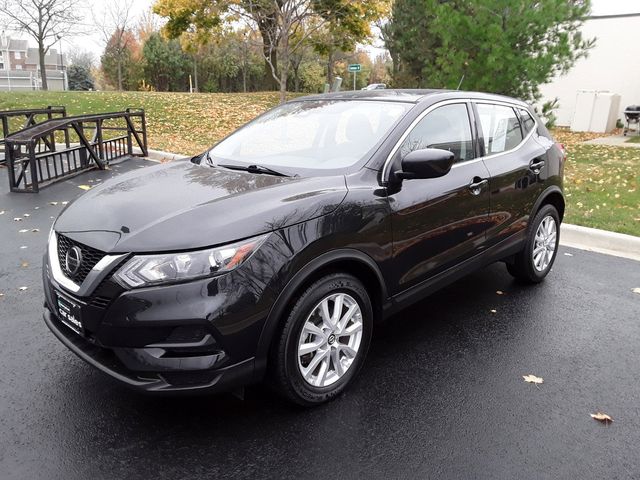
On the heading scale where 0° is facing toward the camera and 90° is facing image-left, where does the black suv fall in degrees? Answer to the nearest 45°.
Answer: approximately 45°

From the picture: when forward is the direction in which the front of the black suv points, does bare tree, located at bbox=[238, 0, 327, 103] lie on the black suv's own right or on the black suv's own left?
on the black suv's own right

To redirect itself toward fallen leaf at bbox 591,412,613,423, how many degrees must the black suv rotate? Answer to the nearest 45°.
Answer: approximately 135° to its left

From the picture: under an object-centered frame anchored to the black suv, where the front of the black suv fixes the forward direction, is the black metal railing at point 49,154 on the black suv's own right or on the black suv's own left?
on the black suv's own right

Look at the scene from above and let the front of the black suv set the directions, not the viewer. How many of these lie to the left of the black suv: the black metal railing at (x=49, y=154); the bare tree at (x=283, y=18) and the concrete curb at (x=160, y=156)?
0

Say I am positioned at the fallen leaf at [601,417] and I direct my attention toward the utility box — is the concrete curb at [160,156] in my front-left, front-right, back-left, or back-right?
front-left

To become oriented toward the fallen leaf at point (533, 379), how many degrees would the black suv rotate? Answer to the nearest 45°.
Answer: approximately 135° to its left

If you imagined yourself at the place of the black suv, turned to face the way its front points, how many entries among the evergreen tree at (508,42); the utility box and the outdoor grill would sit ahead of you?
0

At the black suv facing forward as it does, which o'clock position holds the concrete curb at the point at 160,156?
The concrete curb is roughly at 4 o'clock from the black suv.

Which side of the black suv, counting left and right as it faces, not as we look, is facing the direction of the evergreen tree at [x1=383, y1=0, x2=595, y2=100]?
back

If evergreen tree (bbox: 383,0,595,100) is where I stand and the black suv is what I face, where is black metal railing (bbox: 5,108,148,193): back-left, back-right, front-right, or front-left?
front-right

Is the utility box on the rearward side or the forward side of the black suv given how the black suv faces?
on the rearward side

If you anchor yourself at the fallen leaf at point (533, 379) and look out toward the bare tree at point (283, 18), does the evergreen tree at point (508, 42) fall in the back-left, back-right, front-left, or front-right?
front-right

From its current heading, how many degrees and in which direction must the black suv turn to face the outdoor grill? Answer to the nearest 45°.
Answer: approximately 180°
